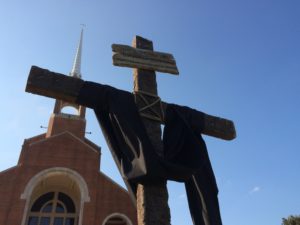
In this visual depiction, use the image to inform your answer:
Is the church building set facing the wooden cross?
yes

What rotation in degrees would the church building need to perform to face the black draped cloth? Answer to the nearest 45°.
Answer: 0° — it already faces it

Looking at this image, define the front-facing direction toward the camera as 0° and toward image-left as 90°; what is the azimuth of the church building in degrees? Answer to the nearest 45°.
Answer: approximately 0°
